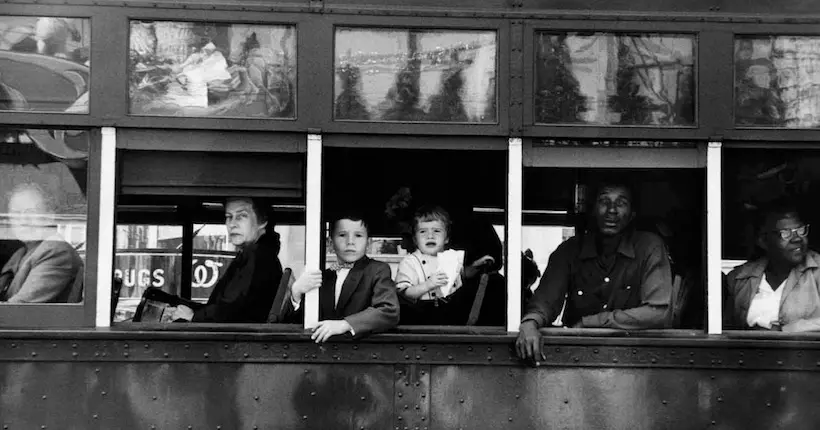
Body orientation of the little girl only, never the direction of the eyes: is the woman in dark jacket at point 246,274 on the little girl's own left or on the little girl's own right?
on the little girl's own right

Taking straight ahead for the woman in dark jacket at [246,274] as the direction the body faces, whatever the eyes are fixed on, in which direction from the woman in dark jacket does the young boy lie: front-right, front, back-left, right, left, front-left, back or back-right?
back-left

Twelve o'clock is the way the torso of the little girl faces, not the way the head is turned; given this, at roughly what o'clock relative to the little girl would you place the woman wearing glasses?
The woman wearing glasses is roughly at 9 o'clock from the little girl.

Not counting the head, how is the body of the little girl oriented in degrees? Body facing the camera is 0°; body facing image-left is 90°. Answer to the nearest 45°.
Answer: approximately 0°

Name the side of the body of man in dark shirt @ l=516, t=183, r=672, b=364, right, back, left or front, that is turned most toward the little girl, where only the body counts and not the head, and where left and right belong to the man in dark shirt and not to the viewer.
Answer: right
